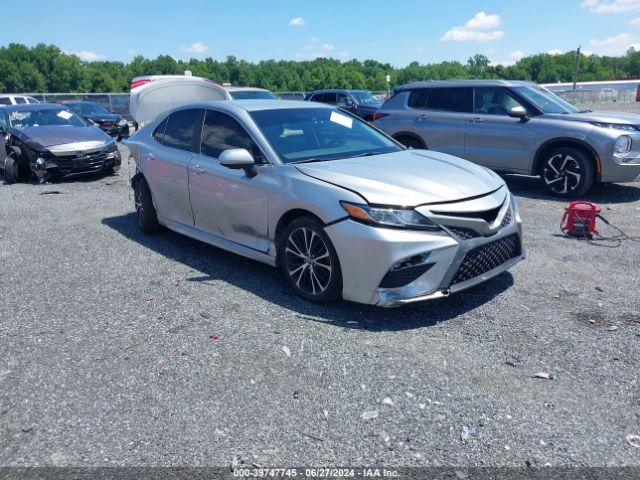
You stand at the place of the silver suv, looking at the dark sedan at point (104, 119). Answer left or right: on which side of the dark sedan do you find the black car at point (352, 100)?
right

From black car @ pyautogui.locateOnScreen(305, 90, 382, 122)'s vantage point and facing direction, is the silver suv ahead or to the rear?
ahead

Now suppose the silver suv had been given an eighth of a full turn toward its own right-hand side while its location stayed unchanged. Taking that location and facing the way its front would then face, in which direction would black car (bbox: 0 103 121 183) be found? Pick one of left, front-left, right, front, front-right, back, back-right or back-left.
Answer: right

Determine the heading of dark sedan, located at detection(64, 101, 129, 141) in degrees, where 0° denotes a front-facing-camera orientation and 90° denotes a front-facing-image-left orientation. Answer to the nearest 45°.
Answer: approximately 315°

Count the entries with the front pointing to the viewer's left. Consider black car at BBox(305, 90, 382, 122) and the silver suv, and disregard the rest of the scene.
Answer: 0

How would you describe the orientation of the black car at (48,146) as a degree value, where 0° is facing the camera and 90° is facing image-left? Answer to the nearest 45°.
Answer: approximately 315°

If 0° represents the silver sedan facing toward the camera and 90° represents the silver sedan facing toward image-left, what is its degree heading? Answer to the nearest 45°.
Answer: approximately 315°

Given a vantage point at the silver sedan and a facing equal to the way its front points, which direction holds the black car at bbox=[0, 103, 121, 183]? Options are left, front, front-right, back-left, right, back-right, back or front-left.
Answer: back
